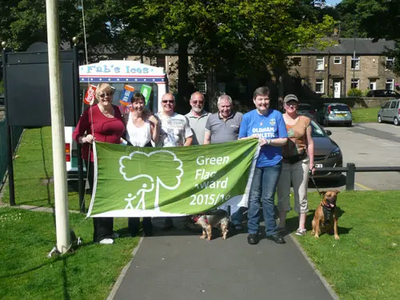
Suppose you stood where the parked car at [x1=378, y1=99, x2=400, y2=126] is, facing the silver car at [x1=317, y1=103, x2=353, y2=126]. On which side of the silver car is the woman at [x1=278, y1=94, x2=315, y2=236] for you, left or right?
left

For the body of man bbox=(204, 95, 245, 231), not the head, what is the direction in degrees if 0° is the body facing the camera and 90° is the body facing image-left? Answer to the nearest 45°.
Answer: approximately 0°

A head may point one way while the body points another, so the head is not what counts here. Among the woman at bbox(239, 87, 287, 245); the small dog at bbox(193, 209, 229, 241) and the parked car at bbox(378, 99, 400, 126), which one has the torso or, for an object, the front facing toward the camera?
the woman

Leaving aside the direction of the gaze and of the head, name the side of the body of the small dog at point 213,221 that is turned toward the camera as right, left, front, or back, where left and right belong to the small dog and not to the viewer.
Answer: left

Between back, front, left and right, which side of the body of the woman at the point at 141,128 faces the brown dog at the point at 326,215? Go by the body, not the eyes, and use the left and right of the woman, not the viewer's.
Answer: left

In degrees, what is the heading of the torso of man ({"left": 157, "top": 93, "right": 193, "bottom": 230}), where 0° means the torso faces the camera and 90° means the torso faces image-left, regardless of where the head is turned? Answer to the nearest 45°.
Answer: approximately 0°

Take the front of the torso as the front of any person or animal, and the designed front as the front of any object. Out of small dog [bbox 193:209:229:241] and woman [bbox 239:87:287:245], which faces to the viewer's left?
the small dog
